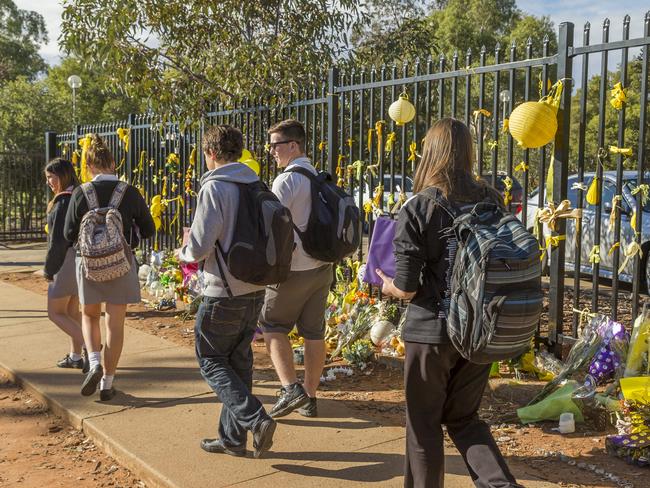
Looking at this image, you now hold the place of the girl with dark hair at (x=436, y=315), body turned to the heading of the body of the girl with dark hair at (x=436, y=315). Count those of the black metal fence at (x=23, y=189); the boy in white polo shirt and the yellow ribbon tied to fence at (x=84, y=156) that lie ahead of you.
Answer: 3

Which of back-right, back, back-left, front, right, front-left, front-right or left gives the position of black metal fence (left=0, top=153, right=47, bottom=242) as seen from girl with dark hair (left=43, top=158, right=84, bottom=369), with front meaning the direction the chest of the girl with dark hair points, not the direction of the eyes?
right

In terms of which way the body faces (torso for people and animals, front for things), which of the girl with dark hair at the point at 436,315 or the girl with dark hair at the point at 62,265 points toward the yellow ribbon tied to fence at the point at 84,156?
the girl with dark hair at the point at 436,315

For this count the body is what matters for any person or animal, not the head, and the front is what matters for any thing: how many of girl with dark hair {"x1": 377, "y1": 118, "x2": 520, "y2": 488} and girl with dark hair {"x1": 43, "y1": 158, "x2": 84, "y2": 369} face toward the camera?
0

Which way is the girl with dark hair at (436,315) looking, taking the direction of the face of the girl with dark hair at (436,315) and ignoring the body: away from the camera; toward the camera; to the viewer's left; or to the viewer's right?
away from the camera

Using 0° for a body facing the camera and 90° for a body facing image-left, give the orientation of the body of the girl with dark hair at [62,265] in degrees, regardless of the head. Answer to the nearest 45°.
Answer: approximately 90°

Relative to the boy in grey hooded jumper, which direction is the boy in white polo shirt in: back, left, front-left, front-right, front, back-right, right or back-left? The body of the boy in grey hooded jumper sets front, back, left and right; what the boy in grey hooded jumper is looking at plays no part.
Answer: right

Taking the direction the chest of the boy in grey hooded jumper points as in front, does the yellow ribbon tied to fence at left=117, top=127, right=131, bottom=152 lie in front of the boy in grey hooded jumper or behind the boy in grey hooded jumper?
in front

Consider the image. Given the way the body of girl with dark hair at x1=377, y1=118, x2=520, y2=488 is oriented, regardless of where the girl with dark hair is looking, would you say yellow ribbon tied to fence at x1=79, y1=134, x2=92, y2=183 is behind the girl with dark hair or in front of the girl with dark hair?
in front

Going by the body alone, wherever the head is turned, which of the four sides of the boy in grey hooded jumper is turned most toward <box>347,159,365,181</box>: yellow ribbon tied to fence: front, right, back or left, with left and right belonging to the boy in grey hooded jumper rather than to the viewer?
right

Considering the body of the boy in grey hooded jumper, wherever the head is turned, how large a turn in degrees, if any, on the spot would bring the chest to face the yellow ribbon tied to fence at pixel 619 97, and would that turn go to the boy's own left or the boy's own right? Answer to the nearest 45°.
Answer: approximately 135° to the boy's own right

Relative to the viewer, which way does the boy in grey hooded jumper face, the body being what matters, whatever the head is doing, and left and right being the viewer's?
facing away from the viewer and to the left of the viewer

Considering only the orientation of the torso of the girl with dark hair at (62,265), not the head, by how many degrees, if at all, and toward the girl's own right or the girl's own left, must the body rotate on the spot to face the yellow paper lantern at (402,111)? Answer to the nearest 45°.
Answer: approximately 180°

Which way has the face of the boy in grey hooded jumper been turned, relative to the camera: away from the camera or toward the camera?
away from the camera
